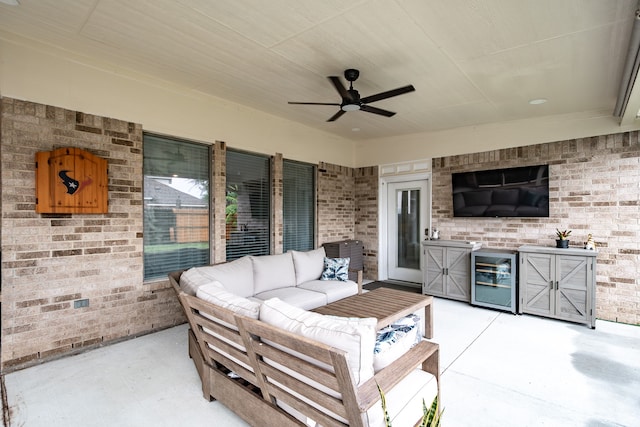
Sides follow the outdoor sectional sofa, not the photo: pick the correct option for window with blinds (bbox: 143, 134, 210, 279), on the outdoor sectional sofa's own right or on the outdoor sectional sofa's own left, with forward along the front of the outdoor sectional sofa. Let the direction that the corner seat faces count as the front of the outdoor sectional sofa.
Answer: on the outdoor sectional sofa's own left

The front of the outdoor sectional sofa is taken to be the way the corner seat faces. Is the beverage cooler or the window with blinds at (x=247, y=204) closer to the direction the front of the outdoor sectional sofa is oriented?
the beverage cooler

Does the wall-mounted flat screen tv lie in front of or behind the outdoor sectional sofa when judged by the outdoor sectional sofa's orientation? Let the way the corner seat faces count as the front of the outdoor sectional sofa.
in front

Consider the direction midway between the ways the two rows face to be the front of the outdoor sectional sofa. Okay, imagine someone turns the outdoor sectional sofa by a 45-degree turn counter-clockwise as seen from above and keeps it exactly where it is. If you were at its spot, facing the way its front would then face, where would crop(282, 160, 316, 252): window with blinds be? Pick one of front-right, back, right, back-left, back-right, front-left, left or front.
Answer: front-left

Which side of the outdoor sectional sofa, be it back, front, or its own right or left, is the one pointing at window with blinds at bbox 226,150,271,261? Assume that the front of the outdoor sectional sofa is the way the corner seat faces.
left

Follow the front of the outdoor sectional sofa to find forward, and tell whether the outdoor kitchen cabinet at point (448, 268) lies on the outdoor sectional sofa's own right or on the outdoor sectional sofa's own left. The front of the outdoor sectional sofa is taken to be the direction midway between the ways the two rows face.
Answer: on the outdoor sectional sofa's own left

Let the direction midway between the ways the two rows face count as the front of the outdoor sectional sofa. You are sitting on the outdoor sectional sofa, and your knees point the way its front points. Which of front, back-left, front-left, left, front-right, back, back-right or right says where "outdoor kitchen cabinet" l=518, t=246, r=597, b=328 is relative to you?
front-left

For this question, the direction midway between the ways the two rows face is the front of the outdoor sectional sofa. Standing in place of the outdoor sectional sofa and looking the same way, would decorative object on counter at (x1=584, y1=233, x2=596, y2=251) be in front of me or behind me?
in front

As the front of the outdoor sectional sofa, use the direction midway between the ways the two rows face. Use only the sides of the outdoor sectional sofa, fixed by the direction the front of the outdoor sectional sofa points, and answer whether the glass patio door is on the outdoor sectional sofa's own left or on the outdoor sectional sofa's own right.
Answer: on the outdoor sectional sofa's own left

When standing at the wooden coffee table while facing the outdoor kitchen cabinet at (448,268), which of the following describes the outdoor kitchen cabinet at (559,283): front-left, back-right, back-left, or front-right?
front-right

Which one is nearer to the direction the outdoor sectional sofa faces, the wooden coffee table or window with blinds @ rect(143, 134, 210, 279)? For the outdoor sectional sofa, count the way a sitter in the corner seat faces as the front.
the wooden coffee table

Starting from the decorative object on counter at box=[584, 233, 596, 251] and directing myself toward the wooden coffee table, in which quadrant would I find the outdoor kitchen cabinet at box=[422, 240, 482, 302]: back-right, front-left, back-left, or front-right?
front-right

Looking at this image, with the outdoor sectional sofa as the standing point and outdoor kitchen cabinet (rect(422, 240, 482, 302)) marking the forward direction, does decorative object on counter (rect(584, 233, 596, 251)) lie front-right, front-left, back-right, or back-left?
front-right

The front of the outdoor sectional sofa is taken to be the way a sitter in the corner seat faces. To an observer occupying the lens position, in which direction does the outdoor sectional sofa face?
facing to the right of the viewer

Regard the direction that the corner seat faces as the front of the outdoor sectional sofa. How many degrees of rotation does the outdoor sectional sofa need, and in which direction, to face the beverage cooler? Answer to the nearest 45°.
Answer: approximately 45° to its left
